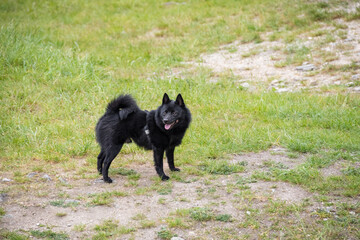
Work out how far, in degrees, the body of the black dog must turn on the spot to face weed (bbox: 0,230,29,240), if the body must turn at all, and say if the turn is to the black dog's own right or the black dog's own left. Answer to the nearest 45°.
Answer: approximately 135° to the black dog's own right

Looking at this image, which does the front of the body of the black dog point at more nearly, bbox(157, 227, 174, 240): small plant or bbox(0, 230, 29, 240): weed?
the small plant

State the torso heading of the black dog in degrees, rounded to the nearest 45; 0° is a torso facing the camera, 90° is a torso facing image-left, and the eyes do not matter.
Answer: approximately 270°

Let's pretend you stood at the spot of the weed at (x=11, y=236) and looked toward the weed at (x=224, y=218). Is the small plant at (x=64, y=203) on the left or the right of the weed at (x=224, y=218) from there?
left

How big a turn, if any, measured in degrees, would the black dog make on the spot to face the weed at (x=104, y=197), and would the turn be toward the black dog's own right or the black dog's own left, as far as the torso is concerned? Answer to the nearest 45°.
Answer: approximately 135° to the black dog's own right

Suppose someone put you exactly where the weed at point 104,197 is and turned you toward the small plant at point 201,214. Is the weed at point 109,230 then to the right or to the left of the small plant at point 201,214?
right

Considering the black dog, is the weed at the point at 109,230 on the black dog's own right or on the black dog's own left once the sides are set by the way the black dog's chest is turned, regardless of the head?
on the black dog's own right

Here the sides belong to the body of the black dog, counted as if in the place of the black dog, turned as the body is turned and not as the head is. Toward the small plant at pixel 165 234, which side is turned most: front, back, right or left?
right

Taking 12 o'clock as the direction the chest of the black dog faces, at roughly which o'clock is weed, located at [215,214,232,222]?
The weed is roughly at 2 o'clock from the black dog.

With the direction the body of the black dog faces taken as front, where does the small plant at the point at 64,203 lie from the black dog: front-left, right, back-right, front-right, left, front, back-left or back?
back-right

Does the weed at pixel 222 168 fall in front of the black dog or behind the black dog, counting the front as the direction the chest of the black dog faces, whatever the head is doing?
in front

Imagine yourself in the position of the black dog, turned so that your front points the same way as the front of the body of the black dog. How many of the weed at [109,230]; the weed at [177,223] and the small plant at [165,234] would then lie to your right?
3

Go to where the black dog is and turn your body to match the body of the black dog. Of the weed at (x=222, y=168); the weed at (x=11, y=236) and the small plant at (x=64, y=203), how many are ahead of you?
1
